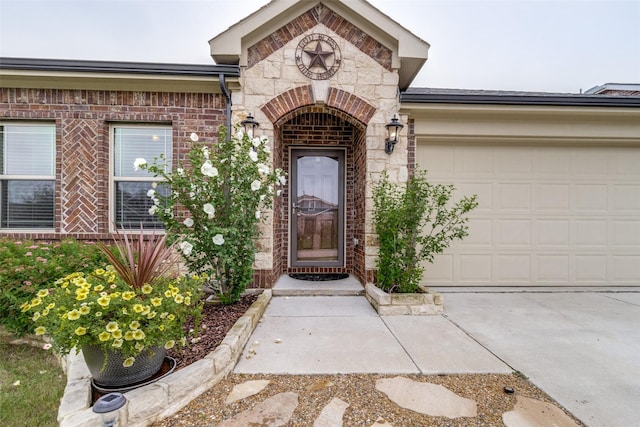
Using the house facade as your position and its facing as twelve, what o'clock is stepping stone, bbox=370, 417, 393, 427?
The stepping stone is roughly at 12 o'clock from the house facade.

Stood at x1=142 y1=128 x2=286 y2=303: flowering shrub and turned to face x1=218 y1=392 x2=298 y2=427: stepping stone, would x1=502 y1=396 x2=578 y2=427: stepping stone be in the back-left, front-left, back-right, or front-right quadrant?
front-left

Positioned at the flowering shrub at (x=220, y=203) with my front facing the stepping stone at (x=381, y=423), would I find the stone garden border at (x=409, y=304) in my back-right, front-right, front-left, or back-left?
front-left

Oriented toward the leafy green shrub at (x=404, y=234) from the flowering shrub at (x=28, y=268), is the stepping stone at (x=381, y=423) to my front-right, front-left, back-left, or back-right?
front-right

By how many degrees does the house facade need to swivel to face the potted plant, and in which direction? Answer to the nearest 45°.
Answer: approximately 45° to its right

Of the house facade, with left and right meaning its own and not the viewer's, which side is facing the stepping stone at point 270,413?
front

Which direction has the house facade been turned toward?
toward the camera

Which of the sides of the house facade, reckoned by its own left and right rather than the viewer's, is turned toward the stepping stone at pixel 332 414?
front

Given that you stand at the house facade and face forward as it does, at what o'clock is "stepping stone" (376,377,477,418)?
The stepping stone is roughly at 12 o'clock from the house facade.
